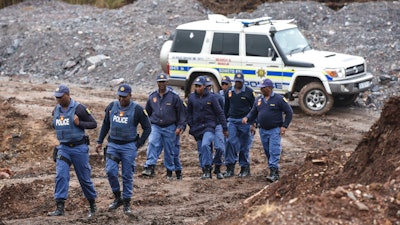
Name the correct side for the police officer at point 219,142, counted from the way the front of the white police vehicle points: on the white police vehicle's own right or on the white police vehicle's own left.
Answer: on the white police vehicle's own right

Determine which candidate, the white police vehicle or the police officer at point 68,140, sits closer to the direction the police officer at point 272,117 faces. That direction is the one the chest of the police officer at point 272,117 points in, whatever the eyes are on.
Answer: the police officer

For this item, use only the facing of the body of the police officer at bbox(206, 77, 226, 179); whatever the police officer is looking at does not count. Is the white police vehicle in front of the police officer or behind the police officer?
behind

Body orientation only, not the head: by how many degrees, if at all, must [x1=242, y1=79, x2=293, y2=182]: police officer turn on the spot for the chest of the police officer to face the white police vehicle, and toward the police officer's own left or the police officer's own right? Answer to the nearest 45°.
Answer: approximately 135° to the police officer's own right

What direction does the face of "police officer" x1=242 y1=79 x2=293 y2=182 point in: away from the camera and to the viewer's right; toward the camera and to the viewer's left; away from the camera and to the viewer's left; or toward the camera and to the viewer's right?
toward the camera and to the viewer's left

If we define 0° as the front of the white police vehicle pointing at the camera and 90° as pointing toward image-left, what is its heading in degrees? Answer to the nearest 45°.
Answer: approximately 315°

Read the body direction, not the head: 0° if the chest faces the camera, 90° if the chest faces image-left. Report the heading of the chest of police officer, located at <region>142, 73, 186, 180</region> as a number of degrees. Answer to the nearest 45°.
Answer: approximately 0°

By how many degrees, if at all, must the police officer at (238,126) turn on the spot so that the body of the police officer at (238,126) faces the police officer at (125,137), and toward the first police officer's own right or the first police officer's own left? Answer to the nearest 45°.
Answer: approximately 45° to the first police officer's own right

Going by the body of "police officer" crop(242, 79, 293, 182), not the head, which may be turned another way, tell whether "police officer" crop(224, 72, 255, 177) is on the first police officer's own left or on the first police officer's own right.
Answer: on the first police officer's own right

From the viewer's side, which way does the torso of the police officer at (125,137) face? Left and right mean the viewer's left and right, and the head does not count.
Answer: facing the viewer

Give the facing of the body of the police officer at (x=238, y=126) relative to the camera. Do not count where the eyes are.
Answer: toward the camera

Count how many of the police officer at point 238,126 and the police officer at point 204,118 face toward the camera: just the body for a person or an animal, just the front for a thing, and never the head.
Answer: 2
